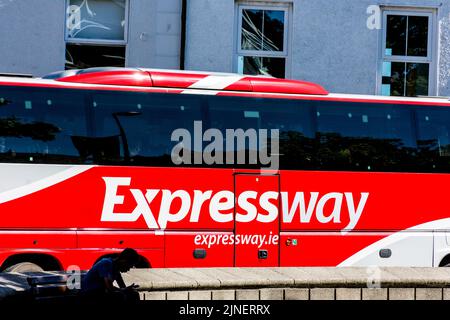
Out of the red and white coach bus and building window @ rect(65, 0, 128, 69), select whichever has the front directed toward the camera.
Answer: the building window

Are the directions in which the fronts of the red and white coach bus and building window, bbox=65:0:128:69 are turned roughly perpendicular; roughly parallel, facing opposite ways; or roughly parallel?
roughly perpendicular

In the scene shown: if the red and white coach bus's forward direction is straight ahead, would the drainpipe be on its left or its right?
on its left

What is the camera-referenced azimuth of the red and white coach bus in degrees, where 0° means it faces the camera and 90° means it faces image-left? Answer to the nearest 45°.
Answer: approximately 270°

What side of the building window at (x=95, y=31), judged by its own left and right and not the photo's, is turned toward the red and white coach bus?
front

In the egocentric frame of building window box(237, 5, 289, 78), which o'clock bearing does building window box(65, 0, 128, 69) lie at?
building window box(65, 0, 128, 69) is roughly at 3 o'clock from building window box(237, 5, 289, 78).

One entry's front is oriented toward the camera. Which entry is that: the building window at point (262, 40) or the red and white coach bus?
the building window

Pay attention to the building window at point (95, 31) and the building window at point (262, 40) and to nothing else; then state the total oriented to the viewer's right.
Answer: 0

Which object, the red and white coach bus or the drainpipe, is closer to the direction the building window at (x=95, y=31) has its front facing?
the red and white coach bus

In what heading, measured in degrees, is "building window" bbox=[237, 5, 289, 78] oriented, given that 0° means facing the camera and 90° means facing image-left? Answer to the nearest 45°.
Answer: approximately 0°

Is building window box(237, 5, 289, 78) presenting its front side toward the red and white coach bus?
yes

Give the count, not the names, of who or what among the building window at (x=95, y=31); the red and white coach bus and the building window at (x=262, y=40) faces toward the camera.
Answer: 2

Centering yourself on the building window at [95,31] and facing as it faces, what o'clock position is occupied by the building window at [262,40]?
the building window at [262,40] is roughly at 9 o'clock from the building window at [95,31].

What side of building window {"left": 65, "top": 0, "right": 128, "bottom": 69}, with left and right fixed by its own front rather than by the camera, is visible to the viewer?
front

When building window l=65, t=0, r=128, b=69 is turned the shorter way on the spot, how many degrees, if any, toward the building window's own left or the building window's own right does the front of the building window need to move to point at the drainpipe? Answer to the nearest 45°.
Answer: approximately 90° to the building window's own left
